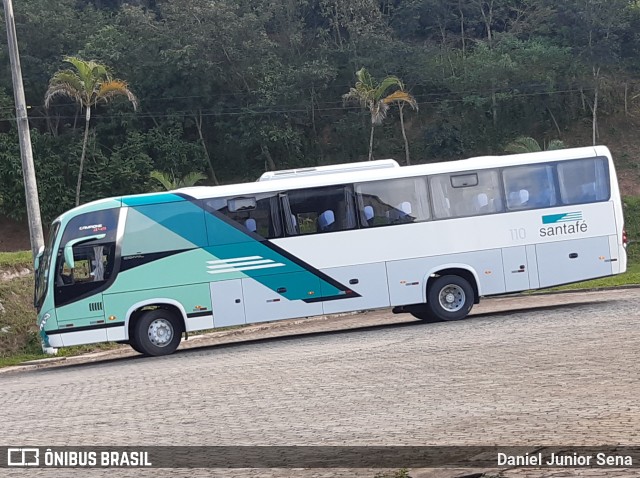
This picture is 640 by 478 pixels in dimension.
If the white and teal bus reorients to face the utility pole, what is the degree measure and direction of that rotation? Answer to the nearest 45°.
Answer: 0° — it already faces it

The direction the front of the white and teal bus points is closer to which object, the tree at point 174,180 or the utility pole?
the utility pole

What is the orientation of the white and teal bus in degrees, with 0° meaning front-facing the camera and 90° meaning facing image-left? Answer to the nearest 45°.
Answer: approximately 90°

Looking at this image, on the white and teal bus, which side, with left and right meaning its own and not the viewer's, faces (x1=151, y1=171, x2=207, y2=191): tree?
right
